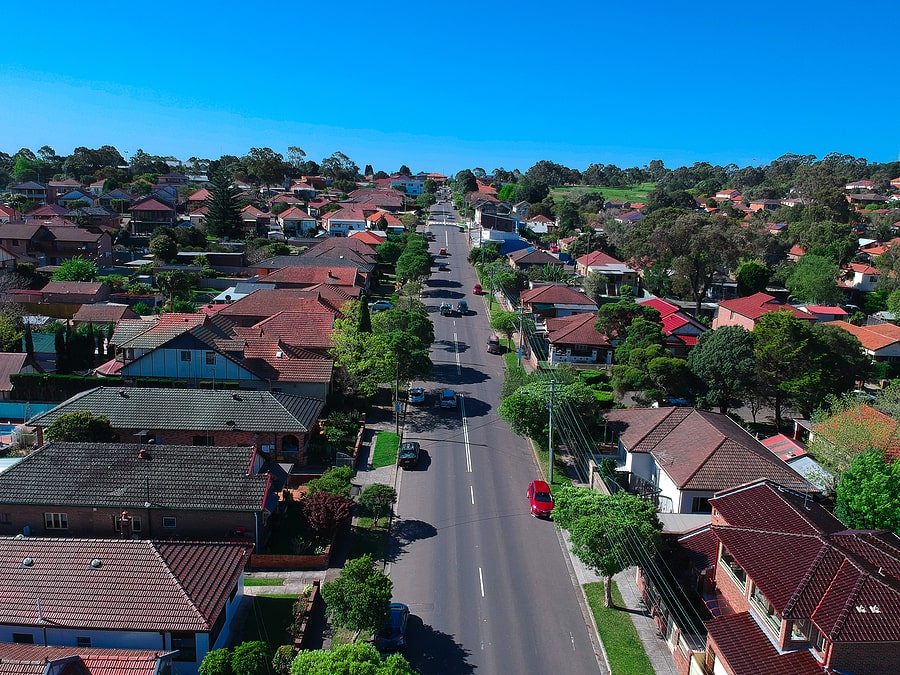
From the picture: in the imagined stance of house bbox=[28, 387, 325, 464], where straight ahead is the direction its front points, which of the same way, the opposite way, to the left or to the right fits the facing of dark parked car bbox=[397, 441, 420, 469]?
to the left

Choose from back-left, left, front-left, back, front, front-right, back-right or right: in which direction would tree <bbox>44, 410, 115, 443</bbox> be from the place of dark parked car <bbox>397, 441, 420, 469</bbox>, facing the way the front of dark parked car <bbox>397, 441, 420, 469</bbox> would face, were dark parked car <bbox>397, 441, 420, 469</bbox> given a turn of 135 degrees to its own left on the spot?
front-right

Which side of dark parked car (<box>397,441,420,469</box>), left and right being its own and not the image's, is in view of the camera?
back

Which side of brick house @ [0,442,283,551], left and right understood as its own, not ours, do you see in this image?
right

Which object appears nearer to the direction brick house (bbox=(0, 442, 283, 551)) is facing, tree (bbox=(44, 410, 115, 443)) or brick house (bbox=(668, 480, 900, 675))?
the brick house

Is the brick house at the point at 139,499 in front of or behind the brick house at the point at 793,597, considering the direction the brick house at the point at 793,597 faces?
in front

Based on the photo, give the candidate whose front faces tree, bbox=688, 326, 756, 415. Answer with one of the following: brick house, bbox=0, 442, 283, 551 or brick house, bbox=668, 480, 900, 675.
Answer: brick house, bbox=0, 442, 283, 551

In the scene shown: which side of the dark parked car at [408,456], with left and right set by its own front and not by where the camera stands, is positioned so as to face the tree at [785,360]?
right

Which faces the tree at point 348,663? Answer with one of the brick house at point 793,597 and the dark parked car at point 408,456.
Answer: the brick house

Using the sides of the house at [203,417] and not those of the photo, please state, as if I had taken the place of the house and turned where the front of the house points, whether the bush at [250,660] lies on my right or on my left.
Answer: on my right

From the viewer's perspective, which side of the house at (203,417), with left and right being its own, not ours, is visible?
right

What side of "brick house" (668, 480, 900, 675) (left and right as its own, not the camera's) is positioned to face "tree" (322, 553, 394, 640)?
front

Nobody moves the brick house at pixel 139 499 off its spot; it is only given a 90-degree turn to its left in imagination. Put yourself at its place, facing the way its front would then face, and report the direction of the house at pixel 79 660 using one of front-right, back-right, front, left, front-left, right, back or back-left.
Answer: back

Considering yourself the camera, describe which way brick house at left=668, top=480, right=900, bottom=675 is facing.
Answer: facing the viewer and to the left of the viewer

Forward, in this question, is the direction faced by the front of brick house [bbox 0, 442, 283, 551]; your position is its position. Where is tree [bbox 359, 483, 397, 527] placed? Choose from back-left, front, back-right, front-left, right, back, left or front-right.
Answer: front

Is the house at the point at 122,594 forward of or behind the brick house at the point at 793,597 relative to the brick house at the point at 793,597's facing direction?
forward

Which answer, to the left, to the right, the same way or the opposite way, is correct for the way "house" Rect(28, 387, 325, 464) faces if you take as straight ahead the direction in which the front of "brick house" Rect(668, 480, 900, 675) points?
the opposite way

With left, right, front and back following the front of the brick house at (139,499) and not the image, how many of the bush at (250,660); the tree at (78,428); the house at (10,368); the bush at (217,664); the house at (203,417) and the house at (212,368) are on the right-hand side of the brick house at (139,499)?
2

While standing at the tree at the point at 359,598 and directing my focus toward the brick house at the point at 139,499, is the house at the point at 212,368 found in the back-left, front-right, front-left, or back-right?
front-right
